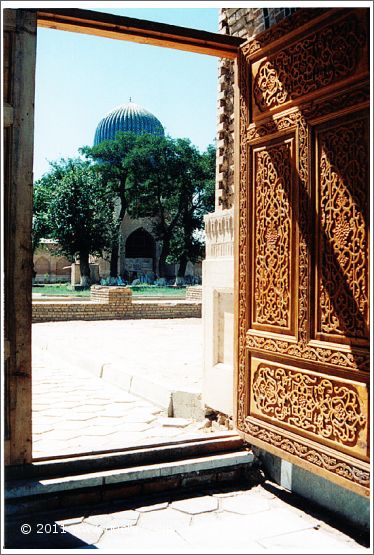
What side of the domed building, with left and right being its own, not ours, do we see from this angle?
front

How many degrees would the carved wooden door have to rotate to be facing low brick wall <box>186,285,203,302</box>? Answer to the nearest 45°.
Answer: approximately 135° to its right

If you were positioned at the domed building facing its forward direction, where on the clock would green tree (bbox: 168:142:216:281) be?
The green tree is roughly at 11 o'clock from the domed building.

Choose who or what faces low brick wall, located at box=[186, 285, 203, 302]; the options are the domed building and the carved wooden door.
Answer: the domed building

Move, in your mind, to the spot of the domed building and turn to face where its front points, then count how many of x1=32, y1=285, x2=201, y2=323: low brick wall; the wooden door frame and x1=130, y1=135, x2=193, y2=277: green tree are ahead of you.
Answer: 3

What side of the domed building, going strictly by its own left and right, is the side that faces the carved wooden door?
front

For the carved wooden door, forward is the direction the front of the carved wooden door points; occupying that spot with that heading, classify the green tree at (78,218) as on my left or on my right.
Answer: on my right

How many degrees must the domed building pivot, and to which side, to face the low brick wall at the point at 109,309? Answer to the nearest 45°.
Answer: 0° — it already faces it

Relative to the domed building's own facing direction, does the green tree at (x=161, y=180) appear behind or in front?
in front

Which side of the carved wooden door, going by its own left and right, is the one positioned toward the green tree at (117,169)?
right

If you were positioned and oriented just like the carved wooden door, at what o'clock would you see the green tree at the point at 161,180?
The green tree is roughly at 4 o'clock from the carved wooden door.

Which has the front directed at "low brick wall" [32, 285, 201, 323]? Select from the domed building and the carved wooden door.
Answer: the domed building

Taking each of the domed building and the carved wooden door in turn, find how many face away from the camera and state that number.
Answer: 0

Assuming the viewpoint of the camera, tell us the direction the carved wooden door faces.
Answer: facing the viewer and to the left of the viewer
